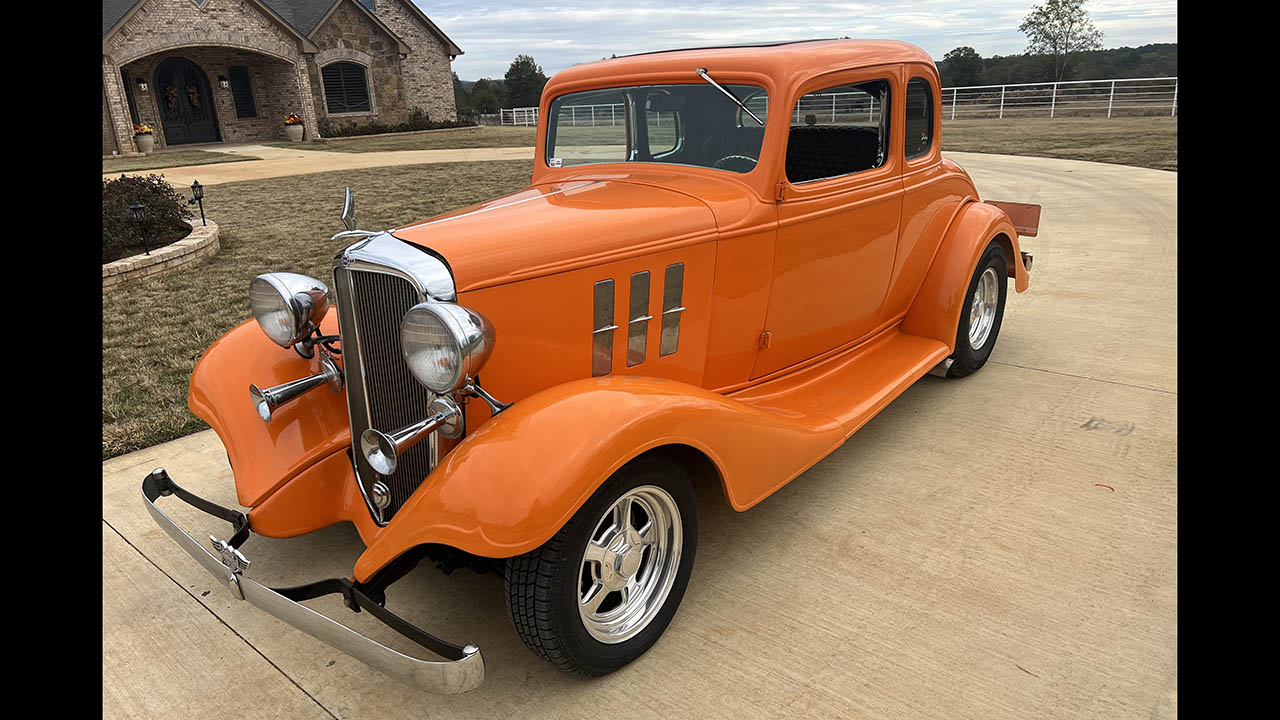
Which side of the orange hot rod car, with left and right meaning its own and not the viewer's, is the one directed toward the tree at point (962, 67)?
back

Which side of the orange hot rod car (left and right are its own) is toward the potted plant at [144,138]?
right

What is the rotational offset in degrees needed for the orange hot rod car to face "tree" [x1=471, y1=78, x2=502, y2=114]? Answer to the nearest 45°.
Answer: approximately 135° to its right

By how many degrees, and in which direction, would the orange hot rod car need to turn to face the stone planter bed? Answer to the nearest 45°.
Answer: approximately 90° to its right

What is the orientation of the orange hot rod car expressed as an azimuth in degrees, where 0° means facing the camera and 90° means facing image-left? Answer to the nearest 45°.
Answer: approximately 45°

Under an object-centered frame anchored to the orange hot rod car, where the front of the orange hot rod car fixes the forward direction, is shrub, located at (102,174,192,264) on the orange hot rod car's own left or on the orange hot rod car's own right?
on the orange hot rod car's own right

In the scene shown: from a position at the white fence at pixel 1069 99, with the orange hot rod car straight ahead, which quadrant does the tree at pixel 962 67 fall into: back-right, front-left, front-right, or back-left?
back-right

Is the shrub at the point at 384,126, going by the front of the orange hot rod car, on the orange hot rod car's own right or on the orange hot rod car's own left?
on the orange hot rod car's own right

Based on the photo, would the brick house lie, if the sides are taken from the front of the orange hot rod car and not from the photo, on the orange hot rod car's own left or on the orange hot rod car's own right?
on the orange hot rod car's own right
